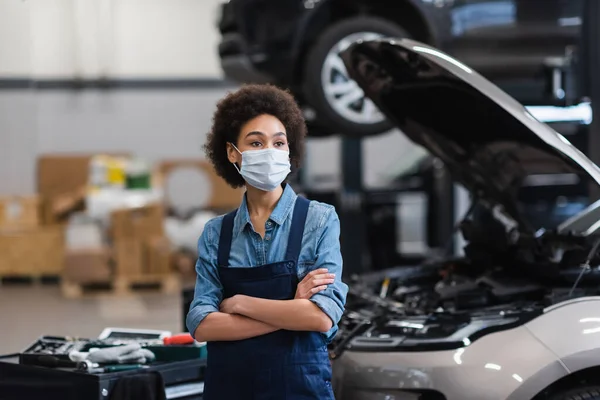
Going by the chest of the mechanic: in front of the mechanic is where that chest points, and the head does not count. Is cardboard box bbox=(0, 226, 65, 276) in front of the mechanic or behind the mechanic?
behind

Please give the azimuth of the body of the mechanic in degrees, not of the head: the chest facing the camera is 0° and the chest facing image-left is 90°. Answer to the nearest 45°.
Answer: approximately 0°

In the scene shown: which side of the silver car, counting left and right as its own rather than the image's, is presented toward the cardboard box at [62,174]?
right

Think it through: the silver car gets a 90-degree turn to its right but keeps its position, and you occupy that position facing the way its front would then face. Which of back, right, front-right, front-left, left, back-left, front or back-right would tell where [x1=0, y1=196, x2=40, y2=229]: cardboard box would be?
front

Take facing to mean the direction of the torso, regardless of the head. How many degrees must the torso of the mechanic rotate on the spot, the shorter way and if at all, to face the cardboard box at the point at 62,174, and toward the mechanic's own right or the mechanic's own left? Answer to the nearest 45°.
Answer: approximately 180°

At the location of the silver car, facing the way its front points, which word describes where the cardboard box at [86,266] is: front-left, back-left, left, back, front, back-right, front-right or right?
right

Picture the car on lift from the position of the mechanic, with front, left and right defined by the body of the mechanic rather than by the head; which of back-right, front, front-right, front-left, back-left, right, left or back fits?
back

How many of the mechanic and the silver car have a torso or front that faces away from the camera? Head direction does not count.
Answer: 0

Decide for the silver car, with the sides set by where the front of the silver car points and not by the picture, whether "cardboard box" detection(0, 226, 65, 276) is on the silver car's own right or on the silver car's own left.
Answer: on the silver car's own right

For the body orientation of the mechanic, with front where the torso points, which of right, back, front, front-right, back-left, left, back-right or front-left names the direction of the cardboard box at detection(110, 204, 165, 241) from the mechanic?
back
